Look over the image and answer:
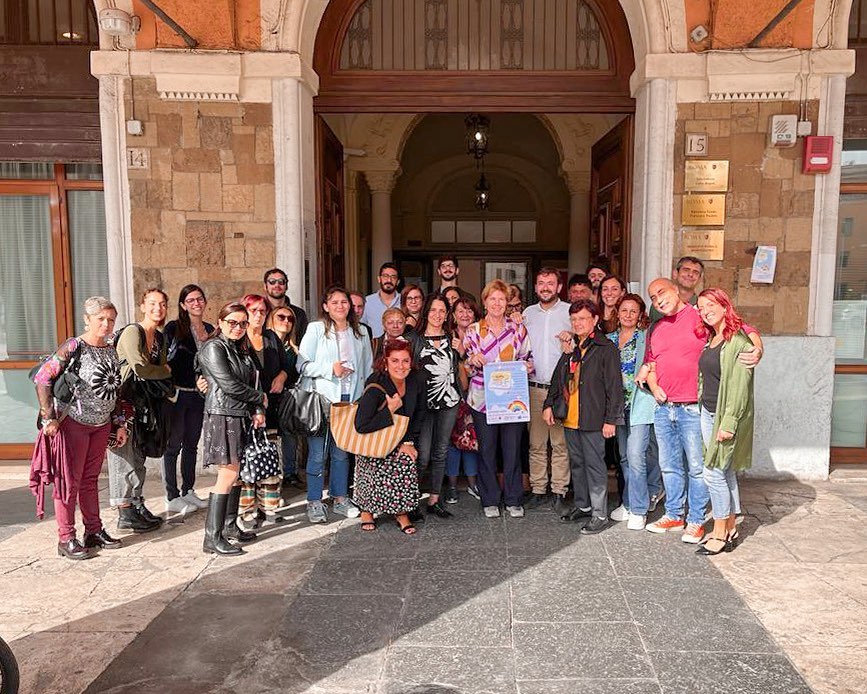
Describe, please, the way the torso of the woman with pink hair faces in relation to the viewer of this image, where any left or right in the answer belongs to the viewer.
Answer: facing the viewer and to the left of the viewer

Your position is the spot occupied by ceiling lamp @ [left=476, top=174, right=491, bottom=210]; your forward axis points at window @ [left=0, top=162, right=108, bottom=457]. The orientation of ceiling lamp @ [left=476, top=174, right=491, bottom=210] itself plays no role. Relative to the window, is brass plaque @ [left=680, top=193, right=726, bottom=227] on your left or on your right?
left

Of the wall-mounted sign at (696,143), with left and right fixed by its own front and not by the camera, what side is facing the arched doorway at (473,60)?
right

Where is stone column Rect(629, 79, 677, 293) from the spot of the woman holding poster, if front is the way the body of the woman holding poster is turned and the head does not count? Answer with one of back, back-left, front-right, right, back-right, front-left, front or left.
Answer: back-left

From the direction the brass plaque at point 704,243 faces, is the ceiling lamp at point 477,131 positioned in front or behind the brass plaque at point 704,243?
behind

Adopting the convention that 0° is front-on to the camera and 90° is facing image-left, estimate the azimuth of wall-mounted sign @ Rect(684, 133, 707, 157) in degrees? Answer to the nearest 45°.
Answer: approximately 0°

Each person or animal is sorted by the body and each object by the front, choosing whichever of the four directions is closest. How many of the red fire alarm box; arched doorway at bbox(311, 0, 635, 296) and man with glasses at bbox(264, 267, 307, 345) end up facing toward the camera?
3

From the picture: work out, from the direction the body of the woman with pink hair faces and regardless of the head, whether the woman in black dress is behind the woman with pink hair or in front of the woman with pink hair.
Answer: in front

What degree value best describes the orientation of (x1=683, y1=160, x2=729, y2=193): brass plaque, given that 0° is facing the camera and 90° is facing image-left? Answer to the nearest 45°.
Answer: approximately 0°

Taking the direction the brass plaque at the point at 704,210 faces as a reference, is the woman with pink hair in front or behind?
in front

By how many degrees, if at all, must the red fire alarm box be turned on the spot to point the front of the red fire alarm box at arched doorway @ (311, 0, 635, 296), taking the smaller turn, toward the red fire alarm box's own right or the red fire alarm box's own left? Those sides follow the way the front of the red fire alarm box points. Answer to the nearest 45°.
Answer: approximately 90° to the red fire alarm box's own right

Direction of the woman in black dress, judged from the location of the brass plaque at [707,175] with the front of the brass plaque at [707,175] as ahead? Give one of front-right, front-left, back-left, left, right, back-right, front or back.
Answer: front-right

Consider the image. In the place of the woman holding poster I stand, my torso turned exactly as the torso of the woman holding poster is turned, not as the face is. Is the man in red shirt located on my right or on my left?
on my left
